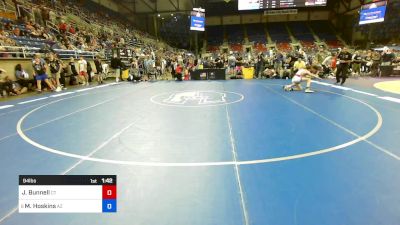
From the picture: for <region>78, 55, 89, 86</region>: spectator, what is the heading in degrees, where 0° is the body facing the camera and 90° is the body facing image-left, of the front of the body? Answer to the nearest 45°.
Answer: approximately 315°

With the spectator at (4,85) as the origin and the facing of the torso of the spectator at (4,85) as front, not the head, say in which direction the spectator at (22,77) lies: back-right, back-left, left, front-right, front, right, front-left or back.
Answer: front-left

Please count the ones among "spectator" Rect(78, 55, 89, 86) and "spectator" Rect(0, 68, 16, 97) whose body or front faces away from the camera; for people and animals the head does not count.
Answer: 0

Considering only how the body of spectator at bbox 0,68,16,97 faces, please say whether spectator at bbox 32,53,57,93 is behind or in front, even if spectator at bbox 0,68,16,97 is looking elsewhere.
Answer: in front

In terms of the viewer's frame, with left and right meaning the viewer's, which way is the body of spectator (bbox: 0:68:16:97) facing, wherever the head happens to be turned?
facing to the right of the viewer

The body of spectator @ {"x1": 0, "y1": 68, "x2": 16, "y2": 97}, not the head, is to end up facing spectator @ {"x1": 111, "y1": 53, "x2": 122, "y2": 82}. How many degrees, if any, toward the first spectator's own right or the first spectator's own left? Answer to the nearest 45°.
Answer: approximately 45° to the first spectator's own left

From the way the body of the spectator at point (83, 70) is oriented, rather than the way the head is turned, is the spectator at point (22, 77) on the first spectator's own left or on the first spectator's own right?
on the first spectator's own right

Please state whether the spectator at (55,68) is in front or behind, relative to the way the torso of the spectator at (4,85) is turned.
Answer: in front
